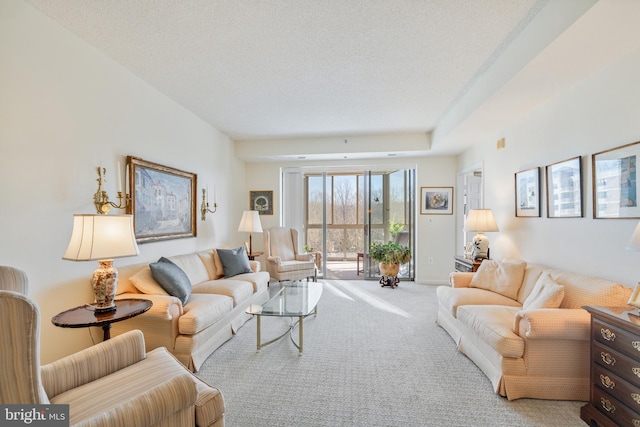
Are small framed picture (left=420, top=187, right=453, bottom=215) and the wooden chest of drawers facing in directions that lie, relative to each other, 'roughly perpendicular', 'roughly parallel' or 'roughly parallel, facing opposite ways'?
roughly perpendicular

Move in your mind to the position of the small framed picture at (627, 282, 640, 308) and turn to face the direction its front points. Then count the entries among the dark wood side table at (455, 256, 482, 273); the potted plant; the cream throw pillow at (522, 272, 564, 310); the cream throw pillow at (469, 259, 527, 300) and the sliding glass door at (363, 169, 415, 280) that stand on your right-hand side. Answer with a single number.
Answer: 5

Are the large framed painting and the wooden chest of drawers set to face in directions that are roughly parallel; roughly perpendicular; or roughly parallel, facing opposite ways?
roughly parallel, facing opposite ways

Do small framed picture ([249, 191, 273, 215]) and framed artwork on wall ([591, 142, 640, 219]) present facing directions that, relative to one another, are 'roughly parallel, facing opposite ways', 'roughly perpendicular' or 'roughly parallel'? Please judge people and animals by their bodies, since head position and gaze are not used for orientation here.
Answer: roughly perpendicular

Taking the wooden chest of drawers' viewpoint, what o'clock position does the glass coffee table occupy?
The glass coffee table is roughly at 1 o'clock from the wooden chest of drawers.

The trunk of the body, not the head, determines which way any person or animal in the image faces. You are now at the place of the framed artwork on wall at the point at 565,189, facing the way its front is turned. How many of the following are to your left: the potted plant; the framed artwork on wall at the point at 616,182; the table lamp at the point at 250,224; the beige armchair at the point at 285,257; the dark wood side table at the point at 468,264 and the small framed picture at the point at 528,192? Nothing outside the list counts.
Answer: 1

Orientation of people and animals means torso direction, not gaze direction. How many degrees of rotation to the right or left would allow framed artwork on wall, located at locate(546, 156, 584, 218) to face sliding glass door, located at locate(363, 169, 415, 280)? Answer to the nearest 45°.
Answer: approximately 90° to its right

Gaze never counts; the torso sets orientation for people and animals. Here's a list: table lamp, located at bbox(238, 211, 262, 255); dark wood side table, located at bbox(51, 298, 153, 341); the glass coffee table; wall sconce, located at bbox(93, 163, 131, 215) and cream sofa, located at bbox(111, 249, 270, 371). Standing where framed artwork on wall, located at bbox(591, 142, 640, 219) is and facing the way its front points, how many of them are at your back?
0

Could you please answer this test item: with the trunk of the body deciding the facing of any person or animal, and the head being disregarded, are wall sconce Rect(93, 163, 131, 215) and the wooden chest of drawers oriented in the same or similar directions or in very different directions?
very different directions

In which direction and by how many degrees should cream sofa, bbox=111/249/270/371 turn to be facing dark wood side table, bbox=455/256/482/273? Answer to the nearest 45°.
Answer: approximately 45° to its left

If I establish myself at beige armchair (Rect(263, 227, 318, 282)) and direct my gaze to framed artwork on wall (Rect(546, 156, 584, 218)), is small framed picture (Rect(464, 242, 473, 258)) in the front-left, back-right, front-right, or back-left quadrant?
front-left

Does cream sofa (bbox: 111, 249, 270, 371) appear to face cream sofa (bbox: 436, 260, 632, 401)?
yes

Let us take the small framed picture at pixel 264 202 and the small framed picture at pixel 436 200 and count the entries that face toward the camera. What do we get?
2

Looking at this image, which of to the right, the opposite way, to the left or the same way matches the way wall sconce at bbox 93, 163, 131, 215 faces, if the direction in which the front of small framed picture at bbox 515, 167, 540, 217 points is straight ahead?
the opposite way

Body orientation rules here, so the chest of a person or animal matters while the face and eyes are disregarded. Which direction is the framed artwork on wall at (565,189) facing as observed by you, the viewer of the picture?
facing the viewer and to the left of the viewer

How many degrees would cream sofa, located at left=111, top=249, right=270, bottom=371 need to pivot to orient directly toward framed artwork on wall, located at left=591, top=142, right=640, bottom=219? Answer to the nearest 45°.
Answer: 0° — it already faces it

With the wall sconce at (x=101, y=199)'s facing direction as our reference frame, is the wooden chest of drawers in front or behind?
in front

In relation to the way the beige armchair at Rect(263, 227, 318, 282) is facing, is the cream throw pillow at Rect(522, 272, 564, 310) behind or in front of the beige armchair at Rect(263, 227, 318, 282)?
in front

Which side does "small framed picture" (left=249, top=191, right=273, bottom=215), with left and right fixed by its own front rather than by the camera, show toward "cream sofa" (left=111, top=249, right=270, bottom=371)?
front
